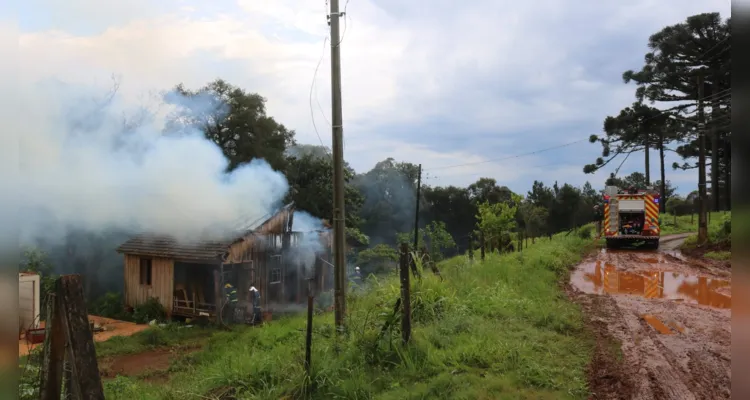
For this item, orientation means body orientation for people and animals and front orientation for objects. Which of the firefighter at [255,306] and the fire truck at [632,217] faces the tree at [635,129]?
the fire truck

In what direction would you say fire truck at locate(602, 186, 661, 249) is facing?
away from the camera

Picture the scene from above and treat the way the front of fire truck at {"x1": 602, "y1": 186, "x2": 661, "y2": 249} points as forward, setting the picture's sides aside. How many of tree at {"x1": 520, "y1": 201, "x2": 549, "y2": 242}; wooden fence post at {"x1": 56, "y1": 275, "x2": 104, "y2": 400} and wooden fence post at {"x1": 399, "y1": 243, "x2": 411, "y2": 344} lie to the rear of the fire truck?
2

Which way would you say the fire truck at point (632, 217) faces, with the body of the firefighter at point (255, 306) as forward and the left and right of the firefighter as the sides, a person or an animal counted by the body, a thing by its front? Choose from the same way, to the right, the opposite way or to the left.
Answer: to the right

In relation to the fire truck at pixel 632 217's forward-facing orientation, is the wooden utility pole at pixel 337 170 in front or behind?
behind

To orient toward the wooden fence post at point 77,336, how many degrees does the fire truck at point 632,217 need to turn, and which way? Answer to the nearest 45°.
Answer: approximately 180°

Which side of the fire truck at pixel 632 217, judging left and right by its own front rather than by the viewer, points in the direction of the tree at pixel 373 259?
left

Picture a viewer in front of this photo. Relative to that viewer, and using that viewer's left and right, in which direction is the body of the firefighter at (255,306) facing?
facing away from the viewer and to the left of the viewer

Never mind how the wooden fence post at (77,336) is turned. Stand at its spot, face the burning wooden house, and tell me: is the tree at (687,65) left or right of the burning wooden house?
right

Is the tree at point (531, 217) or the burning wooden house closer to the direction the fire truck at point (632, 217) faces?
the tree

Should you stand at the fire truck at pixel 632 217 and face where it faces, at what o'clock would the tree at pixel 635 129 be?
The tree is roughly at 12 o'clock from the fire truck.

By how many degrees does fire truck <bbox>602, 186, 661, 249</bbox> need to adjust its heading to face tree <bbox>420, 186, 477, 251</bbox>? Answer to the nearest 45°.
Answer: approximately 45° to its left

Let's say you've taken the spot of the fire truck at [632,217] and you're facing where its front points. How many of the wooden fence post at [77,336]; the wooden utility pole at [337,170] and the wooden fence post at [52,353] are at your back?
3
